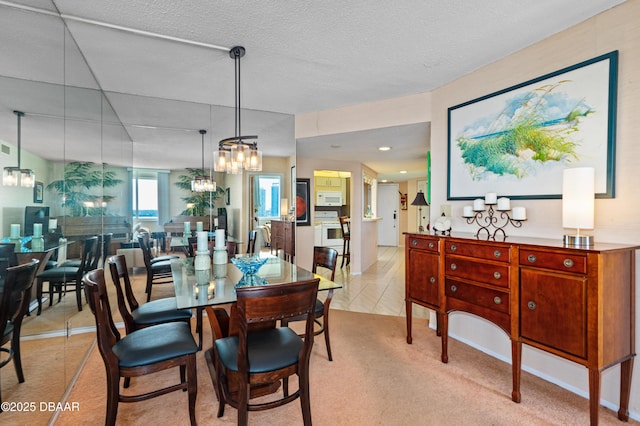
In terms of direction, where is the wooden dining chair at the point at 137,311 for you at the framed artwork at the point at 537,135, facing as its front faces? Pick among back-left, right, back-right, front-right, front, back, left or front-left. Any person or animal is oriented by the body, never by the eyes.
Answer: front

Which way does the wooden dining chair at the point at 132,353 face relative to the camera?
to the viewer's right

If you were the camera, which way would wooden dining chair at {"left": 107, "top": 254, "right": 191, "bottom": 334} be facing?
facing to the right of the viewer

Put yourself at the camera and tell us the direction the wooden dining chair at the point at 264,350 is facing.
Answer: facing away from the viewer and to the left of the viewer

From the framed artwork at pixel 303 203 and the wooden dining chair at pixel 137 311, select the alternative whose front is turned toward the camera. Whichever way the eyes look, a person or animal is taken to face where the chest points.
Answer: the framed artwork

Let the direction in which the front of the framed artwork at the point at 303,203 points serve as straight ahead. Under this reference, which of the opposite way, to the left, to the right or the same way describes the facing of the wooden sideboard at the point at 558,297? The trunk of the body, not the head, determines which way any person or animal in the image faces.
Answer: to the right

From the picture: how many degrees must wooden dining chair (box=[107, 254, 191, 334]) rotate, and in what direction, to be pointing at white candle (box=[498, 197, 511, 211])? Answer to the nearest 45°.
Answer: approximately 45° to its right

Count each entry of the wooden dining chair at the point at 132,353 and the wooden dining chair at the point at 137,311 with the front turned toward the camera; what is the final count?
0

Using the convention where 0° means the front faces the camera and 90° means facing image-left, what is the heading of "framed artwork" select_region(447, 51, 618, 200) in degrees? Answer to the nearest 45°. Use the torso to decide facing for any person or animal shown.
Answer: approximately 45°

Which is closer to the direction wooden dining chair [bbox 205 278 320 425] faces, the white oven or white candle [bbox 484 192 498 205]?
the white oven

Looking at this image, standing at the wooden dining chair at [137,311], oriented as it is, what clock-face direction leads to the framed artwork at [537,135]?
The framed artwork is roughly at 1 o'clock from the wooden dining chair.

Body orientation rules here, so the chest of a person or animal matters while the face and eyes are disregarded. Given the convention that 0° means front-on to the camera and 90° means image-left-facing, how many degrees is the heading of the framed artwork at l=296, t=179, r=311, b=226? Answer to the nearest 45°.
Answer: approximately 0°

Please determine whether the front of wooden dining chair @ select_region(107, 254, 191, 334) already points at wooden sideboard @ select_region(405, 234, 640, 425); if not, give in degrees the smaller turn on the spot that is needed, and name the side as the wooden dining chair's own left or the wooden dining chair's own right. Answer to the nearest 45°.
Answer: approximately 45° to the wooden dining chair's own right

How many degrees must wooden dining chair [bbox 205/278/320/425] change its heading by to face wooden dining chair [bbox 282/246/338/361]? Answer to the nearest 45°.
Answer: approximately 90° to its right

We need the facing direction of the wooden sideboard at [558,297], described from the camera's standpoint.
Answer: facing the viewer and to the left of the viewer

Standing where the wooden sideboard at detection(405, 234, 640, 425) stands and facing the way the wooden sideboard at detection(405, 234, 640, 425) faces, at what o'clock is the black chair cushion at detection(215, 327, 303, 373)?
The black chair cushion is roughly at 12 o'clock from the wooden sideboard.

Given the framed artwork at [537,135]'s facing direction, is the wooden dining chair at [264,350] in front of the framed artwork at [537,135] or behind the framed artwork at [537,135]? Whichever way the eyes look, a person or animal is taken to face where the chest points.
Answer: in front
